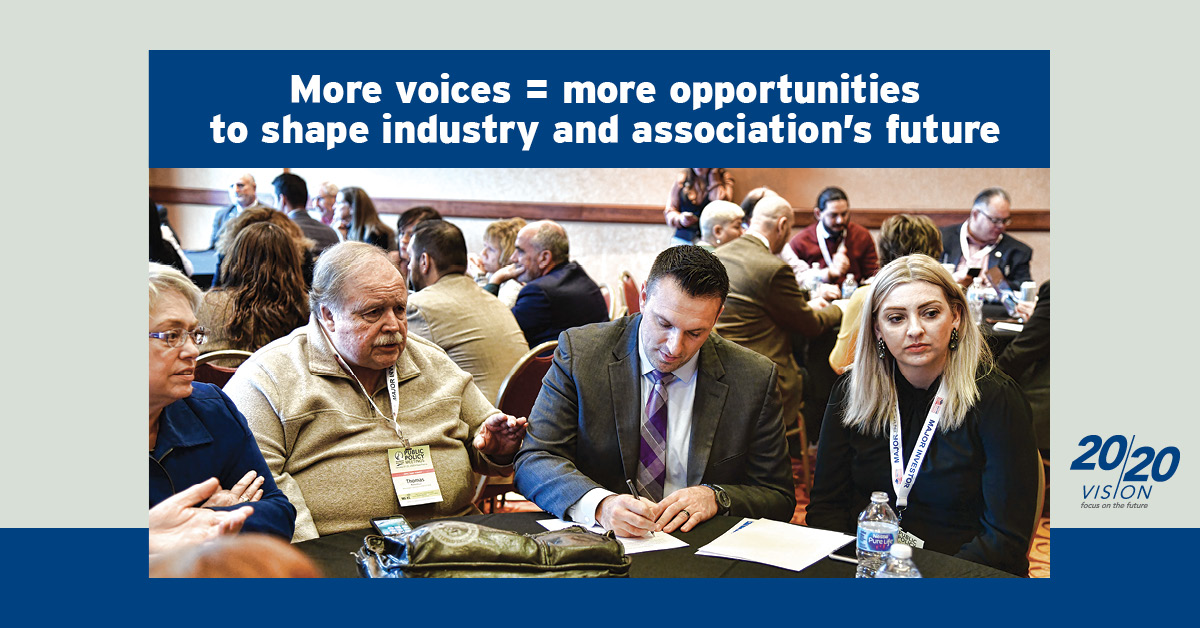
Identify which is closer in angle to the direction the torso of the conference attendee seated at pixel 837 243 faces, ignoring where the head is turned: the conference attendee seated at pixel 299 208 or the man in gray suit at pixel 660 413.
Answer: the man in gray suit

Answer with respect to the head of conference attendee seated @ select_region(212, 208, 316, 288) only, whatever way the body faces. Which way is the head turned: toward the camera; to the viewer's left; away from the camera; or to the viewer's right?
away from the camera

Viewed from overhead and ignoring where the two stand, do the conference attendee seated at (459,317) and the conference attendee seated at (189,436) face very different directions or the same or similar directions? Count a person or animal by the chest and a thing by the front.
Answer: very different directions

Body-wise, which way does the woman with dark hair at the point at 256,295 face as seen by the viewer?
away from the camera

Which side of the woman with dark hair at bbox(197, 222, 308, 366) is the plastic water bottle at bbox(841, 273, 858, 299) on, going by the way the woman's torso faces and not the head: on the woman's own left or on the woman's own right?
on the woman's own right

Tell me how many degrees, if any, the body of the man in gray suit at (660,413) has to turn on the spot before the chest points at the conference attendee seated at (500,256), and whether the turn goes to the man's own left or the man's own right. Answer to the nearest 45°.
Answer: approximately 180°

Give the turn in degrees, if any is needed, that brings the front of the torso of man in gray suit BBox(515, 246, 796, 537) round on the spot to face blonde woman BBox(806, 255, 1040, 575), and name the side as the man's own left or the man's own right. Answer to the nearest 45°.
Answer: approximately 90° to the man's own left

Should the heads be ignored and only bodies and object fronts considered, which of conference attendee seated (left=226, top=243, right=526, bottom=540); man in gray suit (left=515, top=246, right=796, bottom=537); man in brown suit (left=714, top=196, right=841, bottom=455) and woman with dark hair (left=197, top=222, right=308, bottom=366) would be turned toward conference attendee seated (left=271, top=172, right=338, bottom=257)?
the woman with dark hair

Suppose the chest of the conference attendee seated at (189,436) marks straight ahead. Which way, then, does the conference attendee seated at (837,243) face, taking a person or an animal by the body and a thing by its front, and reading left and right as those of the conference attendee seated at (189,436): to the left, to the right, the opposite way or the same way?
to the right

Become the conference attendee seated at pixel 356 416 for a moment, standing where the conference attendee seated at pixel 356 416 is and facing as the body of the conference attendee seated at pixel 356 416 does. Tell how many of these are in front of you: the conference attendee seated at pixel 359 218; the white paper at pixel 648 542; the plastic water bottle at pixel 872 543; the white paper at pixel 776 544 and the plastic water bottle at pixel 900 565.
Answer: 4

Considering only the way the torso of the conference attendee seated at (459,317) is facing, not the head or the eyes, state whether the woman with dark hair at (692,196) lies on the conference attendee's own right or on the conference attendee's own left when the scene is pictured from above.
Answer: on the conference attendee's own right

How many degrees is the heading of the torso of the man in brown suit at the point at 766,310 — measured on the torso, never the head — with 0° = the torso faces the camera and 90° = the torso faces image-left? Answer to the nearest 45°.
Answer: approximately 225°

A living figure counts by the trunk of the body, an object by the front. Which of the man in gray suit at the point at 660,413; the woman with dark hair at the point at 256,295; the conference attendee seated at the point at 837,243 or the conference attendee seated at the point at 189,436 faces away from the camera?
the woman with dark hair

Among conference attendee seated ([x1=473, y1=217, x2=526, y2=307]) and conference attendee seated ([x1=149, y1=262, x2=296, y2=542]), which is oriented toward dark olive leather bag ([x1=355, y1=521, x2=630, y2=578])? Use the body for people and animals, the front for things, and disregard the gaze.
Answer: conference attendee seated ([x1=149, y1=262, x2=296, y2=542])

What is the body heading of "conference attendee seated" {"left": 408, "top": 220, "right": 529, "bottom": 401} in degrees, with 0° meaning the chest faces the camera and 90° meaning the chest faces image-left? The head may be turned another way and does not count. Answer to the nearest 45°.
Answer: approximately 135°
